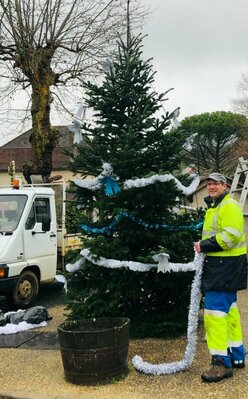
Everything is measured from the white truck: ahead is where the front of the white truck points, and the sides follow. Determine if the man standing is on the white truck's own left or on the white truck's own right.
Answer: on the white truck's own left

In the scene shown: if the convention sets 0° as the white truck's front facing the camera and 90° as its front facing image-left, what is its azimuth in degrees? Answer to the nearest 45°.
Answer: approximately 45°

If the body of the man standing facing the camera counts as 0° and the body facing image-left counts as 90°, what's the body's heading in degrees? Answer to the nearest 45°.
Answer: approximately 45°

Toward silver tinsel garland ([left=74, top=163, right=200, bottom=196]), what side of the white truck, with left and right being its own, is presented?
left

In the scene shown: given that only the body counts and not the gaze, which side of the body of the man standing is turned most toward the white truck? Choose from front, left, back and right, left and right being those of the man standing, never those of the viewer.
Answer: right

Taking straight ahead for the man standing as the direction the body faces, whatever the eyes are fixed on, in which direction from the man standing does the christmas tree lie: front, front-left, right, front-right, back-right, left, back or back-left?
right

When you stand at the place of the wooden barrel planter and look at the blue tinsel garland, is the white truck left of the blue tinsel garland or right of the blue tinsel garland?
left

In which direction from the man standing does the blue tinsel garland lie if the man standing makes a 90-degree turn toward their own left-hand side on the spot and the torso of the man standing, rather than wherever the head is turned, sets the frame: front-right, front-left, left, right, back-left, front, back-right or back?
back

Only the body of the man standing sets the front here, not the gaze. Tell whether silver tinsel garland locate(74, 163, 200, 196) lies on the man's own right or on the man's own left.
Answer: on the man's own right

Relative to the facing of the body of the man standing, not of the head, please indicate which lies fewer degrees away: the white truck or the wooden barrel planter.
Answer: the wooden barrel planter

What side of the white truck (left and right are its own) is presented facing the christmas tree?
left

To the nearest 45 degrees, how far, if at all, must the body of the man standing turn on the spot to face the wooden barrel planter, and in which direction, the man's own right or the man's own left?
approximately 45° to the man's own right
